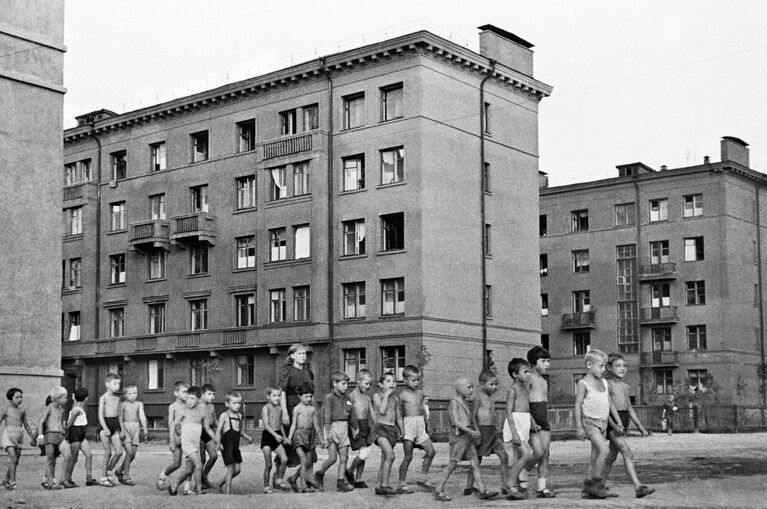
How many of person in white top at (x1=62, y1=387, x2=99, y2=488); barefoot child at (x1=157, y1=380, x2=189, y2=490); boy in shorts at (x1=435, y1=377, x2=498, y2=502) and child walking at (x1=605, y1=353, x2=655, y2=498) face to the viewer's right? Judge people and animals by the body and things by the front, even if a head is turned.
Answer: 4

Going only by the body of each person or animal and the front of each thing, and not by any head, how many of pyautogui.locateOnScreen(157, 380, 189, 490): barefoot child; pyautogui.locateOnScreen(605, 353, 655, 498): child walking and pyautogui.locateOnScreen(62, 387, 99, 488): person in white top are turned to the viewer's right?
3

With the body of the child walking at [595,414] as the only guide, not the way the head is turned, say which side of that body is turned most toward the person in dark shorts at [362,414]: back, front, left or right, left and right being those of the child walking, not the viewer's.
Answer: back

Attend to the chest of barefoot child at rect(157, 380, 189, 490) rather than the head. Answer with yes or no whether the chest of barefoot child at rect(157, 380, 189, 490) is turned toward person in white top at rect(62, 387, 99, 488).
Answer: no

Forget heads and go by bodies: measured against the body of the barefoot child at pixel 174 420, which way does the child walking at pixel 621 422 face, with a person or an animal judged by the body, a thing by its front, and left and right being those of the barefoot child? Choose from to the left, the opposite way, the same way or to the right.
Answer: the same way

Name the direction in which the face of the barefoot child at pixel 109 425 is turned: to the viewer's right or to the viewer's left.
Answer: to the viewer's right

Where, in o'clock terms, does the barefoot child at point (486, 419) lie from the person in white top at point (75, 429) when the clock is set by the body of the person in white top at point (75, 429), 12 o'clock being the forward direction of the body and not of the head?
the barefoot child at point (486, 419) is roughly at 1 o'clock from the person in white top at point (75, 429).

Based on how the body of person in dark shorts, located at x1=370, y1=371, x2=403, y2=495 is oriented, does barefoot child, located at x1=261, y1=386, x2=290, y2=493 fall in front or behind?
behind

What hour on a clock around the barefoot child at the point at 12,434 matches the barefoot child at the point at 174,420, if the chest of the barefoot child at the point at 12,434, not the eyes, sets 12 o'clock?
the barefoot child at the point at 174,420 is roughly at 12 o'clock from the barefoot child at the point at 12,434.

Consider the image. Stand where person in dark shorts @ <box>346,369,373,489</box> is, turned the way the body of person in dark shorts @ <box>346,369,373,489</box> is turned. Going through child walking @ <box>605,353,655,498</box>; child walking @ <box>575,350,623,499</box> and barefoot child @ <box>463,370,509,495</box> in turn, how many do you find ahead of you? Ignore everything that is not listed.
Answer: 3

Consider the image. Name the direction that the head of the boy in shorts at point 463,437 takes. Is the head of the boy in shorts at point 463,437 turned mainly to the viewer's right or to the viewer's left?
to the viewer's right

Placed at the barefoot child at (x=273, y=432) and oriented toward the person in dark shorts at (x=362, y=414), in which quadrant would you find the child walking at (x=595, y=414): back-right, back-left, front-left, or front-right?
front-right

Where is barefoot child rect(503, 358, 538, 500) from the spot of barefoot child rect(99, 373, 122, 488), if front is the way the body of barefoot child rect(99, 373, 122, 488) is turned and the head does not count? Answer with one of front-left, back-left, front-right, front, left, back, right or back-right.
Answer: front

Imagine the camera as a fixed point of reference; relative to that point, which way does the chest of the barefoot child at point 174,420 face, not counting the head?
to the viewer's right
